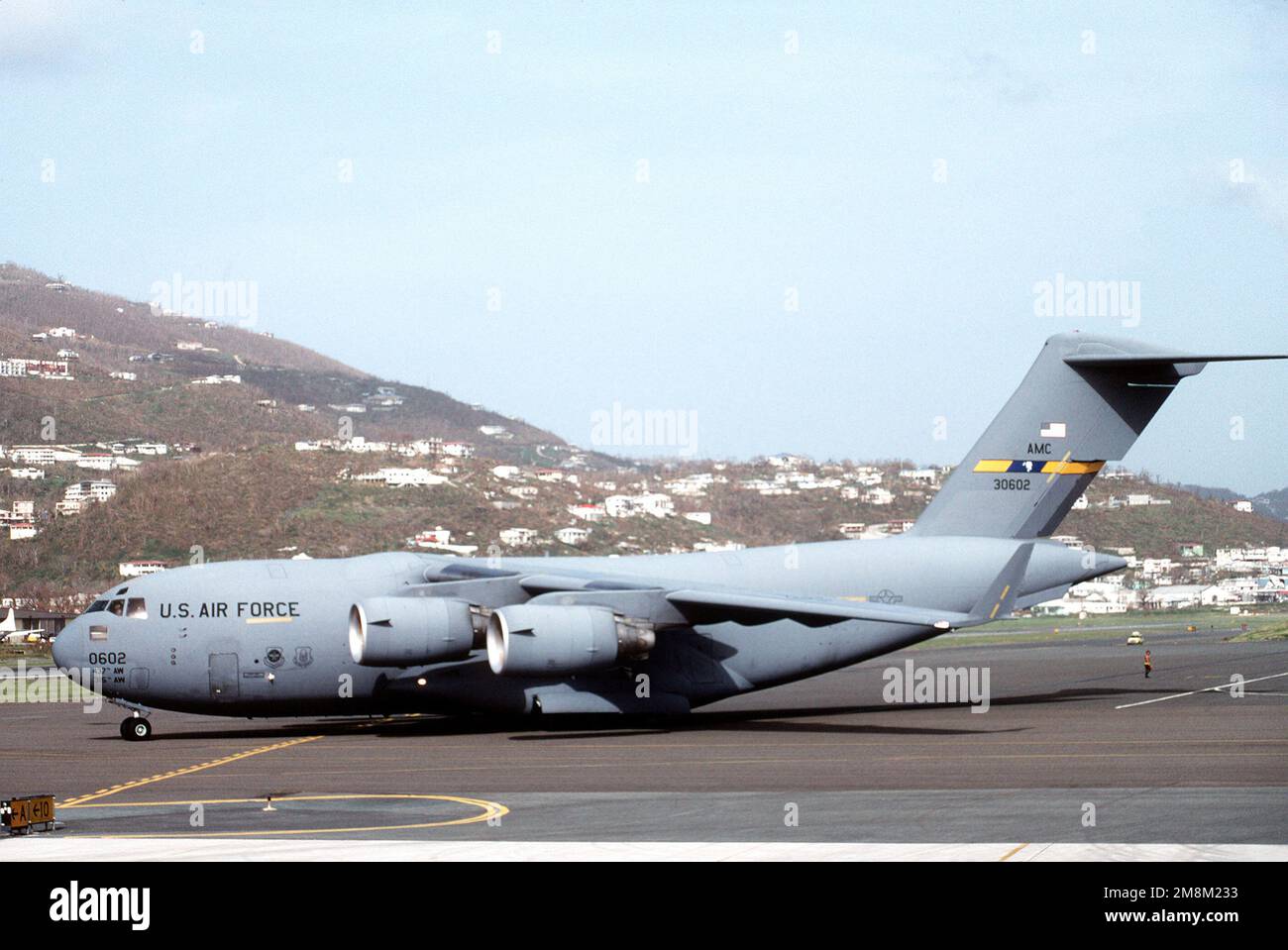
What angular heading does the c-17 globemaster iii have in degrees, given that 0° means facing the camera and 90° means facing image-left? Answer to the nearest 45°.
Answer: approximately 90°
